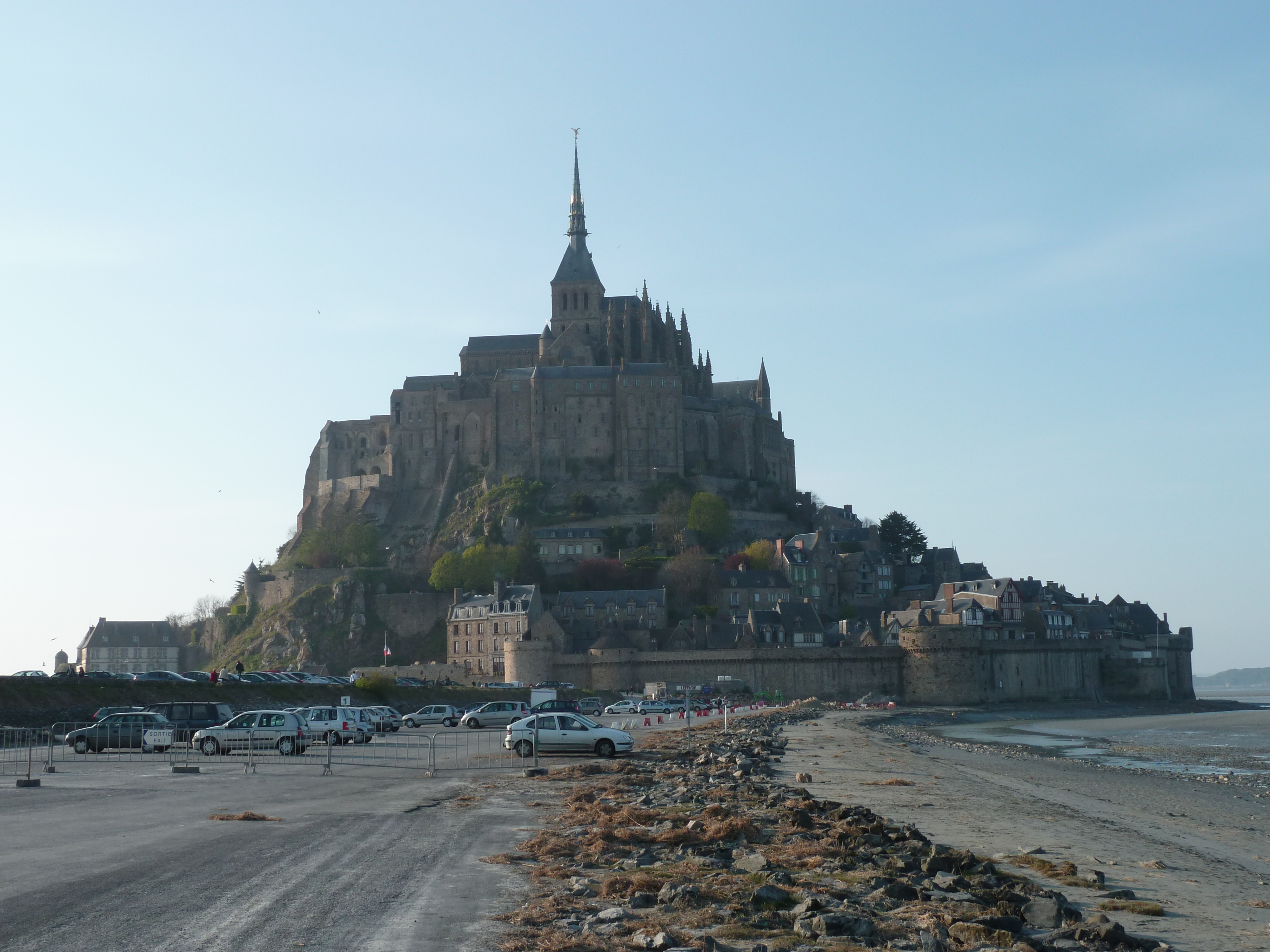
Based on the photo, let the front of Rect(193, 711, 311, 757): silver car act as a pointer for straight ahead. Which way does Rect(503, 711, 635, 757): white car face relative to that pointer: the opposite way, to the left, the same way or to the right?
the opposite way

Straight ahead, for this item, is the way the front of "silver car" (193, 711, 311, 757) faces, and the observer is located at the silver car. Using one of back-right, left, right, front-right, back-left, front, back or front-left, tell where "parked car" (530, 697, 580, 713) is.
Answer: back-right

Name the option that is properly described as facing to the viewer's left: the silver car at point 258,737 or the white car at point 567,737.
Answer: the silver car

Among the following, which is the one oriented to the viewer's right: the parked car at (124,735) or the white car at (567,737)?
the white car

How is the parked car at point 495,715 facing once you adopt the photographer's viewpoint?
facing to the left of the viewer

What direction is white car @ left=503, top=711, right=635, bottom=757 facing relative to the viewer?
to the viewer's right

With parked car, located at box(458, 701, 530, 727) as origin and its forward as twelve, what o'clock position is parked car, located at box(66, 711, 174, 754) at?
parked car, located at box(66, 711, 174, 754) is roughly at 10 o'clock from parked car, located at box(458, 701, 530, 727).

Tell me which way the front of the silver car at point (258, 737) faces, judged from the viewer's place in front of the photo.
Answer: facing to the left of the viewer

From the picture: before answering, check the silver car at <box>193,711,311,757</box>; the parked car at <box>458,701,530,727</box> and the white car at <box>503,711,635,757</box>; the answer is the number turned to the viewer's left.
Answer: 2

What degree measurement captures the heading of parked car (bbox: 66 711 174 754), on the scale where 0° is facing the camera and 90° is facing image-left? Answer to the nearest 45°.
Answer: approximately 90°

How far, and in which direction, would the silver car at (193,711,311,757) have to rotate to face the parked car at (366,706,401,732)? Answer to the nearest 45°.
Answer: approximately 90° to its right

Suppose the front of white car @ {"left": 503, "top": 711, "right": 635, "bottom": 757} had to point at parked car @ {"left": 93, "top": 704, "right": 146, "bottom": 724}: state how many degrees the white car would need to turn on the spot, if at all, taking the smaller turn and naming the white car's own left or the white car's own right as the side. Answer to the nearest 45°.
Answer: approximately 135° to the white car's own left

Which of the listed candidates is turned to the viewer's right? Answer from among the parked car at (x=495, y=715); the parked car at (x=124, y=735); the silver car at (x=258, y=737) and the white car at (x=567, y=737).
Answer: the white car

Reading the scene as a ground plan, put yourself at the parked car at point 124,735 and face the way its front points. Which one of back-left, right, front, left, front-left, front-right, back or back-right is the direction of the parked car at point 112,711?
right
